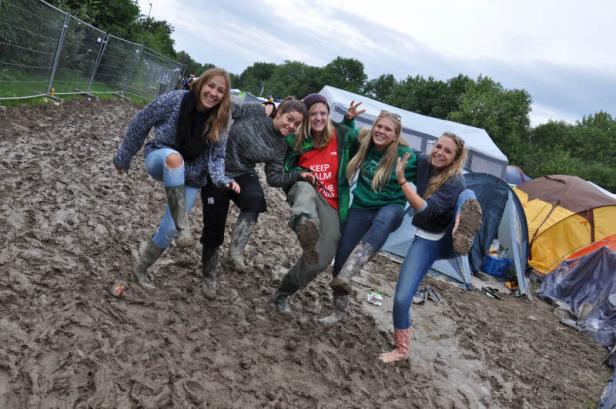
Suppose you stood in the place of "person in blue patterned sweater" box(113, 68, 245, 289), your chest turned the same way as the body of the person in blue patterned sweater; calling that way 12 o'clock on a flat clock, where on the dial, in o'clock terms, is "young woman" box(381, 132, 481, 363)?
The young woman is roughly at 9 o'clock from the person in blue patterned sweater.

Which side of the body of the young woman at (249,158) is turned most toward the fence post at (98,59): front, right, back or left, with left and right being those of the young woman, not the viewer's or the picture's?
back

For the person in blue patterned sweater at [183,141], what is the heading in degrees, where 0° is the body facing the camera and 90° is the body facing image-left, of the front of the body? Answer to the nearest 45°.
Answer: approximately 0°

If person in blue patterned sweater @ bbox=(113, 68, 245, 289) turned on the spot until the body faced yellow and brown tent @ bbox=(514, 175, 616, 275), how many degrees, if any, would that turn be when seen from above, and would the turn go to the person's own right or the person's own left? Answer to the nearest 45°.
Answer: approximately 135° to the person's own left

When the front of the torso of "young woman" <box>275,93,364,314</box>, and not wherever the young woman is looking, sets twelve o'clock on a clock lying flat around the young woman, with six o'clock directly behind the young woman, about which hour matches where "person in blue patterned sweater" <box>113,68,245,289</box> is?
The person in blue patterned sweater is roughly at 2 o'clock from the young woman.

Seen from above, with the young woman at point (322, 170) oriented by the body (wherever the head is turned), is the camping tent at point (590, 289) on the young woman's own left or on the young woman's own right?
on the young woman's own left

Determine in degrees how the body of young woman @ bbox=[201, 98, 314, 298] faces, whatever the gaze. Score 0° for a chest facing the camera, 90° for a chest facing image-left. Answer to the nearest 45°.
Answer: approximately 315°

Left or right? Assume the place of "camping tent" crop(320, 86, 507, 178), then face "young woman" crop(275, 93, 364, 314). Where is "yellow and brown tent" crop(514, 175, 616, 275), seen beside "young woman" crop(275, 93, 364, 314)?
left

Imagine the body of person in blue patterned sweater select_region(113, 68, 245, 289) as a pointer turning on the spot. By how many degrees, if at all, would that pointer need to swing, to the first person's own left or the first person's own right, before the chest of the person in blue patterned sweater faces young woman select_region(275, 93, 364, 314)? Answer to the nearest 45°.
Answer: approximately 90° to the first person's own left

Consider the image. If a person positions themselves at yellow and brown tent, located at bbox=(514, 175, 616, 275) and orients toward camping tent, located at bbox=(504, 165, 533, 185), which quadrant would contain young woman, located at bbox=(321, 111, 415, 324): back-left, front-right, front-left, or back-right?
back-left

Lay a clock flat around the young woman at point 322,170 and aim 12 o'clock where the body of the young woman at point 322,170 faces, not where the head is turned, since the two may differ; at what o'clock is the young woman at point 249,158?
the young woman at point 249,158 is roughly at 3 o'clock from the young woman at point 322,170.
